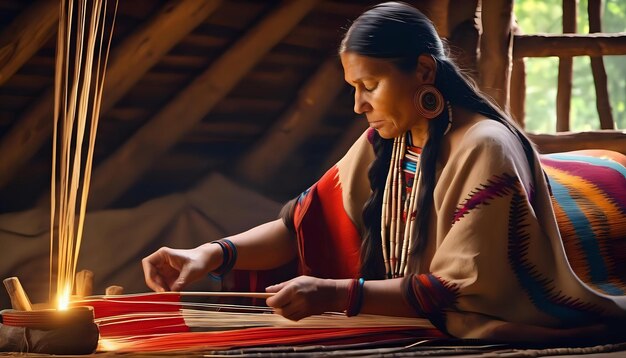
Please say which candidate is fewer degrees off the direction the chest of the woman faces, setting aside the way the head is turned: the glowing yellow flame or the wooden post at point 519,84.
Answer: the glowing yellow flame

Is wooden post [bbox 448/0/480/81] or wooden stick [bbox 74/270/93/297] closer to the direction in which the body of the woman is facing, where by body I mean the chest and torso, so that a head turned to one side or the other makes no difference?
the wooden stick

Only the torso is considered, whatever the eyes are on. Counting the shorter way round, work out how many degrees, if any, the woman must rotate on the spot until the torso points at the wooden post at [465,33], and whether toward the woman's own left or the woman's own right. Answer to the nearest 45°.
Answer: approximately 135° to the woman's own right

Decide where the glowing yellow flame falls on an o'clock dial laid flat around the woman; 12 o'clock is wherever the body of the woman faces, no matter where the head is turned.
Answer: The glowing yellow flame is roughly at 1 o'clock from the woman.

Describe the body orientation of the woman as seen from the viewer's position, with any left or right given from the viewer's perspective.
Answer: facing the viewer and to the left of the viewer

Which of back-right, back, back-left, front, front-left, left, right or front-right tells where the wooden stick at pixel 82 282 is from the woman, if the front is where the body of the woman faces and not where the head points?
front-right

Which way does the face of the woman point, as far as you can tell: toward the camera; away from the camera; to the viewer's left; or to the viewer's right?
to the viewer's left

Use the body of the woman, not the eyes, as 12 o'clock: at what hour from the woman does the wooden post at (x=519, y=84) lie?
The wooden post is roughly at 5 o'clock from the woman.

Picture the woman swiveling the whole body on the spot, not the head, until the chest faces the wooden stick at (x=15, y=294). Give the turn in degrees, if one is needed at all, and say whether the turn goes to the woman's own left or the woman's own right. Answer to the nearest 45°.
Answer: approximately 45° to the woman's own right

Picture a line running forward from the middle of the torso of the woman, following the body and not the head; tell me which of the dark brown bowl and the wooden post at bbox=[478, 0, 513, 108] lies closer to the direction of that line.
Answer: the dark brown bowl

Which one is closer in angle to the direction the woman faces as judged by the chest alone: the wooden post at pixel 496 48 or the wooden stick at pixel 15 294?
the wooden stick

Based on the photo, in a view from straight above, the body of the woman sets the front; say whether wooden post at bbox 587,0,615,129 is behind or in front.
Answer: behind

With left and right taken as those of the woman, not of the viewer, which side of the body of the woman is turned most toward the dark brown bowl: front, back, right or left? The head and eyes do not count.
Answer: front

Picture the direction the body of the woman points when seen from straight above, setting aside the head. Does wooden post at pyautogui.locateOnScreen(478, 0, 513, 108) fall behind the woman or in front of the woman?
behind
